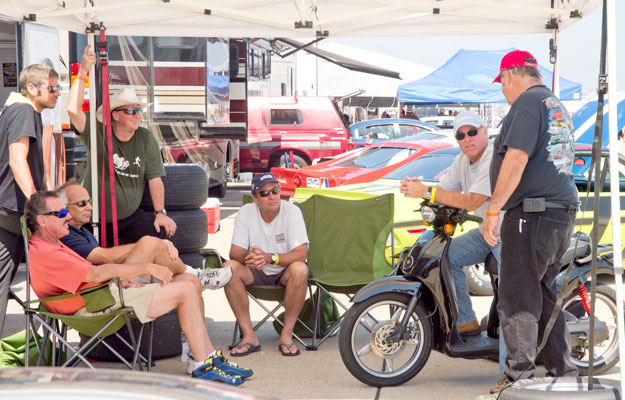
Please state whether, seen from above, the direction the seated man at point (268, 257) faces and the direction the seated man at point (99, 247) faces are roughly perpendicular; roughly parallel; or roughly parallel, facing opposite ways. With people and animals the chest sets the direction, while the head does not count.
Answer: roughly perpendicular

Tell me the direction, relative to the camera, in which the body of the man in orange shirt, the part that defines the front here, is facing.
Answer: to the viewer's right

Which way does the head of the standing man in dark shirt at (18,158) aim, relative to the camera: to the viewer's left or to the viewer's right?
to the viewer's right

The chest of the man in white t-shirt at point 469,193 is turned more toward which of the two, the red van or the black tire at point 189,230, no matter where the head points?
the black tire

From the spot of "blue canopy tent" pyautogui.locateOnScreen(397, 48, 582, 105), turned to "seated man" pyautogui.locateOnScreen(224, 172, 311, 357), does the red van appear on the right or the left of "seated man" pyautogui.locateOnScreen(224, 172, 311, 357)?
right

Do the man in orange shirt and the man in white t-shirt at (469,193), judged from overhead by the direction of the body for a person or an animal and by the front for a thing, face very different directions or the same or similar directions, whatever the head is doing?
very different directions

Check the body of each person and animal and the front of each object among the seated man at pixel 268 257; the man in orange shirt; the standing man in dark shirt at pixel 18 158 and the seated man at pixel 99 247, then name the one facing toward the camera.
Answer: the seated man at pixel 268 257

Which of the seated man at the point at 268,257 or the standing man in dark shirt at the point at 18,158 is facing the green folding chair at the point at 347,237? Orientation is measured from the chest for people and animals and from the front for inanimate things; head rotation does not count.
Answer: the standing man in dark shirt

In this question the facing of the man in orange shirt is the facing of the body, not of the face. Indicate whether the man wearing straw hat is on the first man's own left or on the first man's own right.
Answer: on the first man's own left

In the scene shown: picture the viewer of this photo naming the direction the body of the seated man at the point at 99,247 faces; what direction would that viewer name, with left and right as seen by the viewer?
facing to the right of the viewer

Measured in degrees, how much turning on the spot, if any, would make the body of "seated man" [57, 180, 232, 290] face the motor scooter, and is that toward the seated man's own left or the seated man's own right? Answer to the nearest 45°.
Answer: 0° — they already face it
